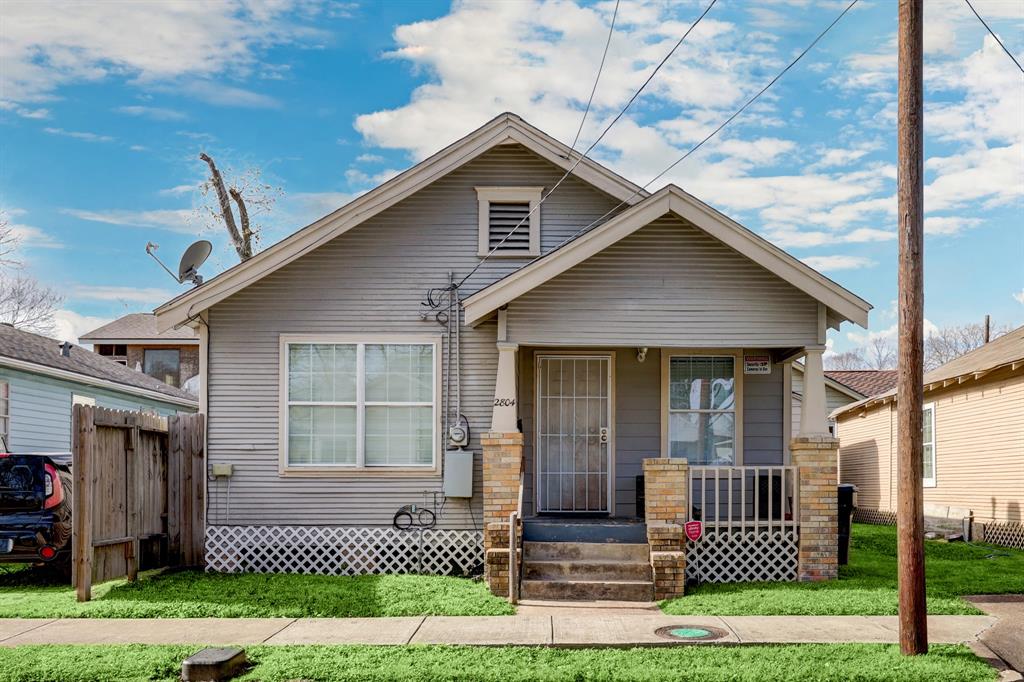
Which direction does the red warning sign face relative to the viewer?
toward the camera

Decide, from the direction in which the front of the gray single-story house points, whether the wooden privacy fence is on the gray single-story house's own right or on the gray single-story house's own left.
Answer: on the gray single-story house's own right

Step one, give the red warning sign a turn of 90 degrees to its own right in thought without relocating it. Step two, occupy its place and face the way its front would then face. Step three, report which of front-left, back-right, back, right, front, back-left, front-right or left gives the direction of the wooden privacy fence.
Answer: front

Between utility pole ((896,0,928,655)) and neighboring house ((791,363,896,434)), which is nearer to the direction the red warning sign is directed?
the utility pole

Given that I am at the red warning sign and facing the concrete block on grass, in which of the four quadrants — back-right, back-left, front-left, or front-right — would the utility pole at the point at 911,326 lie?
front-left

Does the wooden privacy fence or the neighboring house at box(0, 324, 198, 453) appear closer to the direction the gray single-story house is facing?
the wooden privacy fence

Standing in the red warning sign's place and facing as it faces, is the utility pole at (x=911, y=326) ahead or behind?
ahead

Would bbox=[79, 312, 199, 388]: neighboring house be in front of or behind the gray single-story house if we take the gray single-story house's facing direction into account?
behind

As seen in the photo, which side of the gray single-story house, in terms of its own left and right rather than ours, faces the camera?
front

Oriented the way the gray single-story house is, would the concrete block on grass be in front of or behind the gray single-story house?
in front

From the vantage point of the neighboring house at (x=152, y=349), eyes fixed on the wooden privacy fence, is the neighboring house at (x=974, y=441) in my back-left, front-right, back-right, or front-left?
front-left

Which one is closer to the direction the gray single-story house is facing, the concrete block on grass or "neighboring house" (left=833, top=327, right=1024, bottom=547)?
the concrete block on grass
